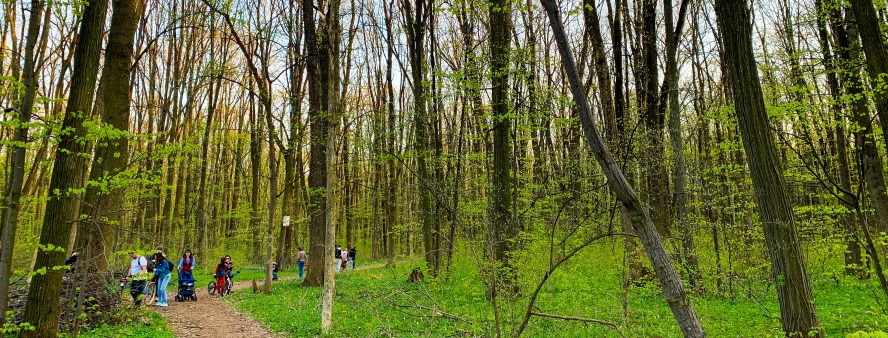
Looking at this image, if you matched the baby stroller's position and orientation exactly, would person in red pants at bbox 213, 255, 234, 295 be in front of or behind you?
behind

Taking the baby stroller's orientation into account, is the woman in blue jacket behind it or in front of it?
in front

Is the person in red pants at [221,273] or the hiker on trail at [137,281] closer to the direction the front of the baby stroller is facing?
the hiker on trail

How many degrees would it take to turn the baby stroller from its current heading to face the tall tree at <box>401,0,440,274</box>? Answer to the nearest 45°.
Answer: approximately 90° to its left

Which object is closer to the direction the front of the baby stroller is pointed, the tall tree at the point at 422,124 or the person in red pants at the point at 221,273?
the tall tree
